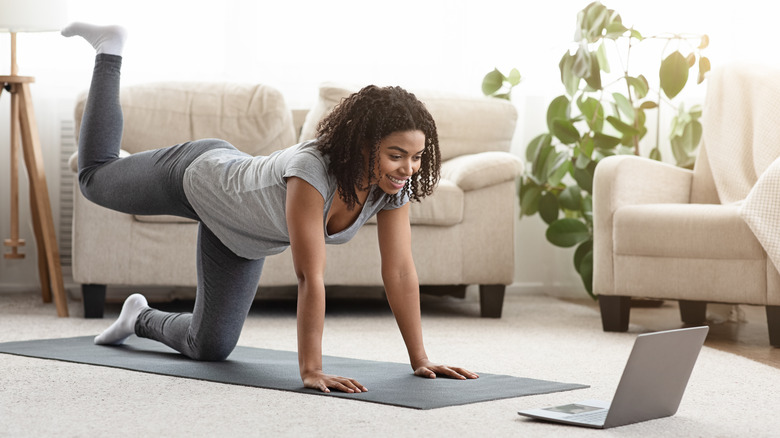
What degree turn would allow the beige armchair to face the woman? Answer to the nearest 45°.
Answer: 0° — it already faces them

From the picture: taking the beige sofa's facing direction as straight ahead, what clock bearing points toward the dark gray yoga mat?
The dark gray yoga mat is roughly at 12 o'clock from the beige sofa.

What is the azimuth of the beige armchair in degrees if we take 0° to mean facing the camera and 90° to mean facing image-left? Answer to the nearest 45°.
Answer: approximately 45°

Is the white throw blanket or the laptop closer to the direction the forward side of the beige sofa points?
the laptop

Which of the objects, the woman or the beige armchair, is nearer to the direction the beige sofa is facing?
the woman

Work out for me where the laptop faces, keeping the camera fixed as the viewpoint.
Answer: facing away from the viewer and to the left of the viewer

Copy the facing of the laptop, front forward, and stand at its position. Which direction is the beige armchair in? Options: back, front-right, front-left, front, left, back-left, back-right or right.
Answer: front-right

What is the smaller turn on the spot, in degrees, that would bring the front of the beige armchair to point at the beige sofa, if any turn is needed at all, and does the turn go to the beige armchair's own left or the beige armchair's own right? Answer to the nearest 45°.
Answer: approximately 45° to the beige armchair's own right

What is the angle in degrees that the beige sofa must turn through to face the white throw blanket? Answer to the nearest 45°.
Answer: approximately 90° to its left

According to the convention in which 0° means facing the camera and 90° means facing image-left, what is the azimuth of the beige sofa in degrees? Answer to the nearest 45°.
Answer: approximately 0°

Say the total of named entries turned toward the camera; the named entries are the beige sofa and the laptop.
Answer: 1
